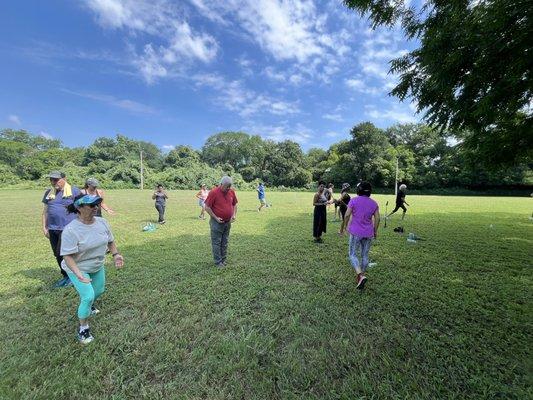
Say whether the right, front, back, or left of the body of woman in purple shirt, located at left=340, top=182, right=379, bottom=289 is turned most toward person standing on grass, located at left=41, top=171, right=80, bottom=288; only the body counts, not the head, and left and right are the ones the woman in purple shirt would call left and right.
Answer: left

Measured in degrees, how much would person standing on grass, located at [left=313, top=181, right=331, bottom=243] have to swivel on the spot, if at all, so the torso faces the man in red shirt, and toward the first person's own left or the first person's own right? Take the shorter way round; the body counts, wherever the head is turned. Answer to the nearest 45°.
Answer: approximately 90° to the first person's own right

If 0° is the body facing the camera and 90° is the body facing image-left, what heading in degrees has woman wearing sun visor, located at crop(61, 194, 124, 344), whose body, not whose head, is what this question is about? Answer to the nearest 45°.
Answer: approximately 315°

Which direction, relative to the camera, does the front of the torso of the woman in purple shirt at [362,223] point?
away from the camera

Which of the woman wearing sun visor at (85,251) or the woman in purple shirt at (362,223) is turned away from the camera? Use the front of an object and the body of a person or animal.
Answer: the woman in purple shirt

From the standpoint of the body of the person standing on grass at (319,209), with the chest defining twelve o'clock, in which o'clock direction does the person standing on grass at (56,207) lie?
the person standing on grass at (56,207) is roughly at 3 o'clock from the person standing on grass at (319,209).
